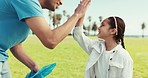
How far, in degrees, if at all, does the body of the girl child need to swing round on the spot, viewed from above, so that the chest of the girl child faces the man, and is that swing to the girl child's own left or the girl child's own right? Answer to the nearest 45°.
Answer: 0° — they already face them

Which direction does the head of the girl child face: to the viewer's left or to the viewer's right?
to the viewer's left

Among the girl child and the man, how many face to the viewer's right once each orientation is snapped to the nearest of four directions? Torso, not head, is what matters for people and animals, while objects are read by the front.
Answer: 1

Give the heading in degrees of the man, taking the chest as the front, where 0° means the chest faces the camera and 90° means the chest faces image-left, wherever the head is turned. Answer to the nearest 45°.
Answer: approximately 270°
